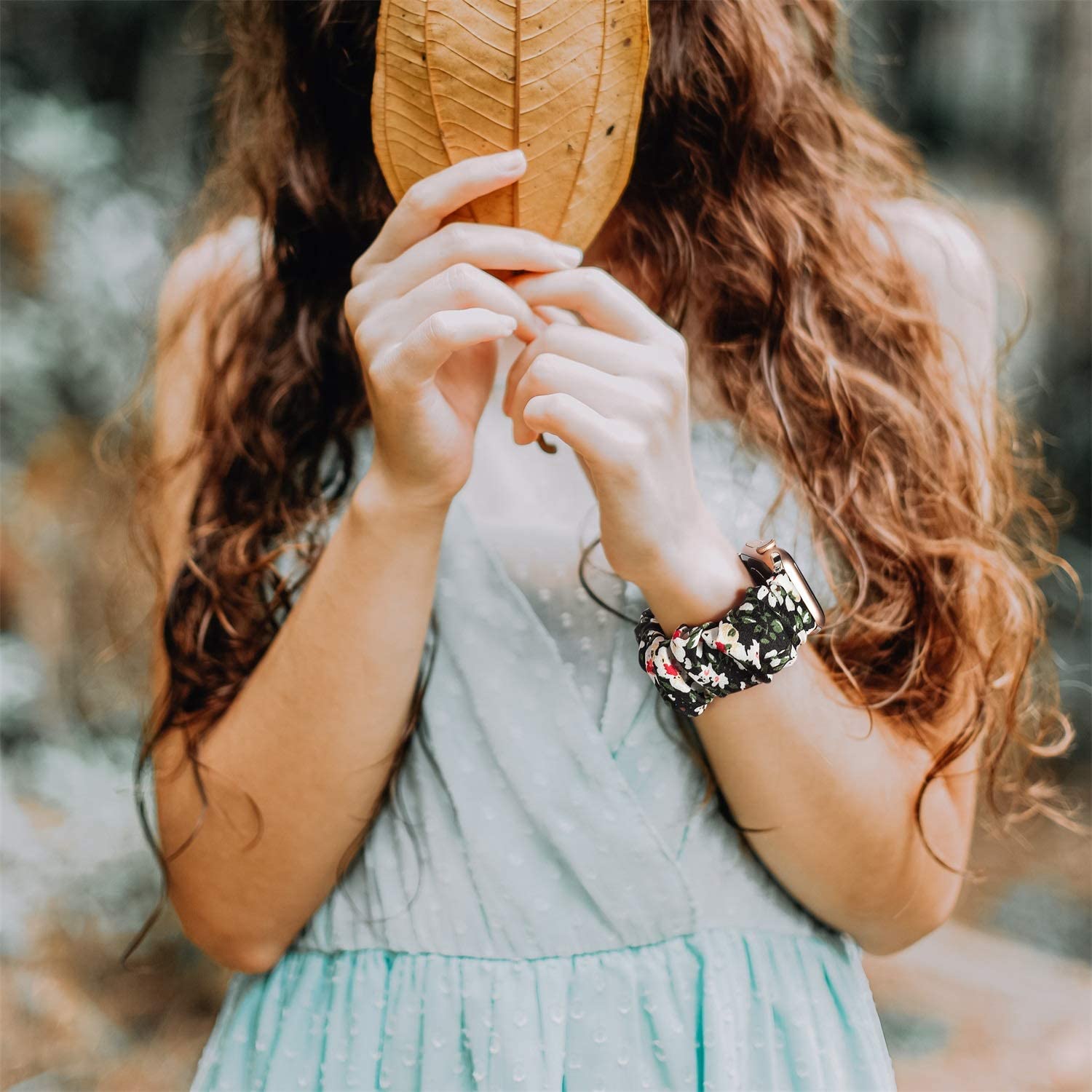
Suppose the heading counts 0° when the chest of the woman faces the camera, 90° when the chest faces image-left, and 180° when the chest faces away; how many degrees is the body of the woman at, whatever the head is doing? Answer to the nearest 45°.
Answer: approximately 0°
